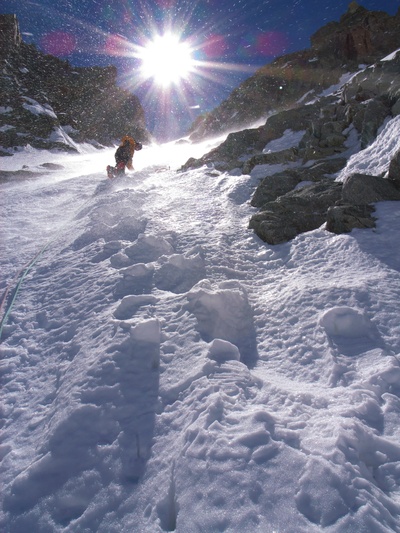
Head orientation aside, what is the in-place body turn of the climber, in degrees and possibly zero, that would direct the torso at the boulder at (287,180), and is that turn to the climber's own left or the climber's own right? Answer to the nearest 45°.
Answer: approximately 90° to the climber's own right

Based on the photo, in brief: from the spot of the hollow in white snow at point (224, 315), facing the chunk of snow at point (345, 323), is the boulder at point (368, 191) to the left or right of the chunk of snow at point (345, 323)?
left

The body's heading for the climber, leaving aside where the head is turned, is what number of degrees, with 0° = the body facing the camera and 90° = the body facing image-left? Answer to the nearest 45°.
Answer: approximately 225°

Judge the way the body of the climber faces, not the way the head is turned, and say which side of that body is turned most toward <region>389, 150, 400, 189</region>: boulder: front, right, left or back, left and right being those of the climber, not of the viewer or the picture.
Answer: right

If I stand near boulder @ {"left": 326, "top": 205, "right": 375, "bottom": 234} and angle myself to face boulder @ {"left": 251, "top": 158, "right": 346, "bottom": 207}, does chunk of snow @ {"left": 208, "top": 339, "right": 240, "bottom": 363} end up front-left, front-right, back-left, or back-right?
back-left

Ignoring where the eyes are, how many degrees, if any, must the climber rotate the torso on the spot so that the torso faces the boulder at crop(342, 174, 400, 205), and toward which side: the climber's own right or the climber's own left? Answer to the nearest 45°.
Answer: approximately 90° to the climber's own right

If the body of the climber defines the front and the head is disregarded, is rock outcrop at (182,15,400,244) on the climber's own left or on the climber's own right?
on the climber's own right
